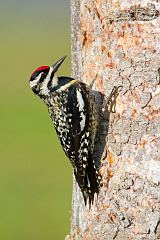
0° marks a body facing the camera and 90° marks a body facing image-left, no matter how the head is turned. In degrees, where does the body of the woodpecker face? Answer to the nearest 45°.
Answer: approximately 270°
